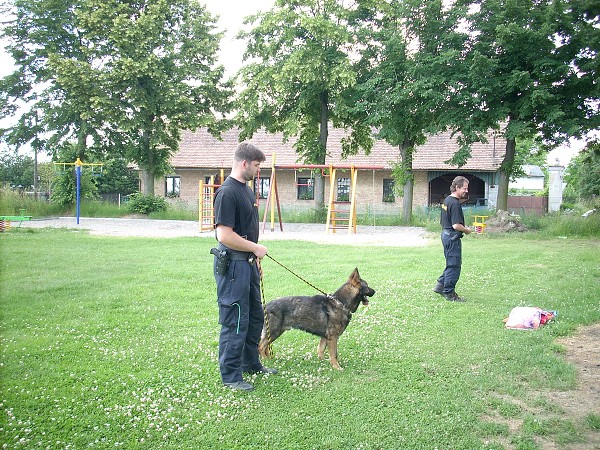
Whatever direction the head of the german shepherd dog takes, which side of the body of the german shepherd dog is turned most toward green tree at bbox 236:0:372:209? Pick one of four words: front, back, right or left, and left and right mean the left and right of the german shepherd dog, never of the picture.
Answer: left

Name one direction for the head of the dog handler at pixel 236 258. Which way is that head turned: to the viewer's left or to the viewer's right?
to the viewer's right

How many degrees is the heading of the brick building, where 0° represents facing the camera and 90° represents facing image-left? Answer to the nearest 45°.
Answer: approximately 0°

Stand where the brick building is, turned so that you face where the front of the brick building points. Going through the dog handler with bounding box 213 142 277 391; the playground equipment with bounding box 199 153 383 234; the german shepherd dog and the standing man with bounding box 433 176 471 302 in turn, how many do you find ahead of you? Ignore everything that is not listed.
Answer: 4

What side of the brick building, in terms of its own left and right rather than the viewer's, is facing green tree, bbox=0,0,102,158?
right

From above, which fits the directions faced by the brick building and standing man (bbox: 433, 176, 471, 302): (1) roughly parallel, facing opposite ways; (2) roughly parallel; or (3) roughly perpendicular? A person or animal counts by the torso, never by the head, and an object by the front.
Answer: roughly perpendicular

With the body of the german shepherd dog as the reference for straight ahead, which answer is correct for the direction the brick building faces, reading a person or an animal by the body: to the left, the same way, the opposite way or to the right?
to the right

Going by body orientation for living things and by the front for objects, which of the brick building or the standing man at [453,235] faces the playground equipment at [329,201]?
the brick building
